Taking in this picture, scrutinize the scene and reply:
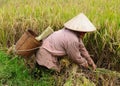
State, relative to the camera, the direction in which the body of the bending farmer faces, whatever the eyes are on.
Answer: to the viewer's right
